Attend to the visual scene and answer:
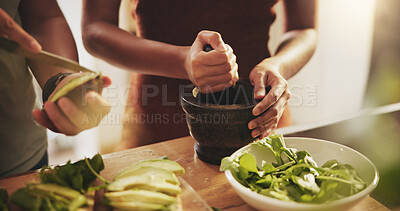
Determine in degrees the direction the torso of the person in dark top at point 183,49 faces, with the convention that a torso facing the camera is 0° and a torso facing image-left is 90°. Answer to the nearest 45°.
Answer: approximately 0°

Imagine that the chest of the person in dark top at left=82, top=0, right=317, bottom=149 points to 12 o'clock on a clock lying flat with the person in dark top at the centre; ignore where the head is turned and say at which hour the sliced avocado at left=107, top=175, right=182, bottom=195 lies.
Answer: The sliced avocado is roughly at 12 o'clock from the person in dark top.

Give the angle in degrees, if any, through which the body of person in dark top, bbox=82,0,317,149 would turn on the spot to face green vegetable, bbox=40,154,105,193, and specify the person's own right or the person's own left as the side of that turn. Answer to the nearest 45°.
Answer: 0° — they already face it

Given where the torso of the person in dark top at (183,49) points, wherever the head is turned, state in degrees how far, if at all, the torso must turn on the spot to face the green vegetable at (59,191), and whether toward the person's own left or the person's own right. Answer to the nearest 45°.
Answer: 0° — they already face it

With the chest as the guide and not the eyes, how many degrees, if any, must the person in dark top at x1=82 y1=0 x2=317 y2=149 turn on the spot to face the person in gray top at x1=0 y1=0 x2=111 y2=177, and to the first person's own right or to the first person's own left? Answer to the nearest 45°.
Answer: approximately 45° to the first person's own right
